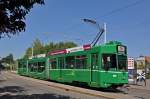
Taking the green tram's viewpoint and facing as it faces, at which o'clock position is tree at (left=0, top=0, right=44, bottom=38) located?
The tree is roughly at 2 o'clock from the green tram.

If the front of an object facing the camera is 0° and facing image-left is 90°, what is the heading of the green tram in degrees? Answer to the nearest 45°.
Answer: approximately 315°
